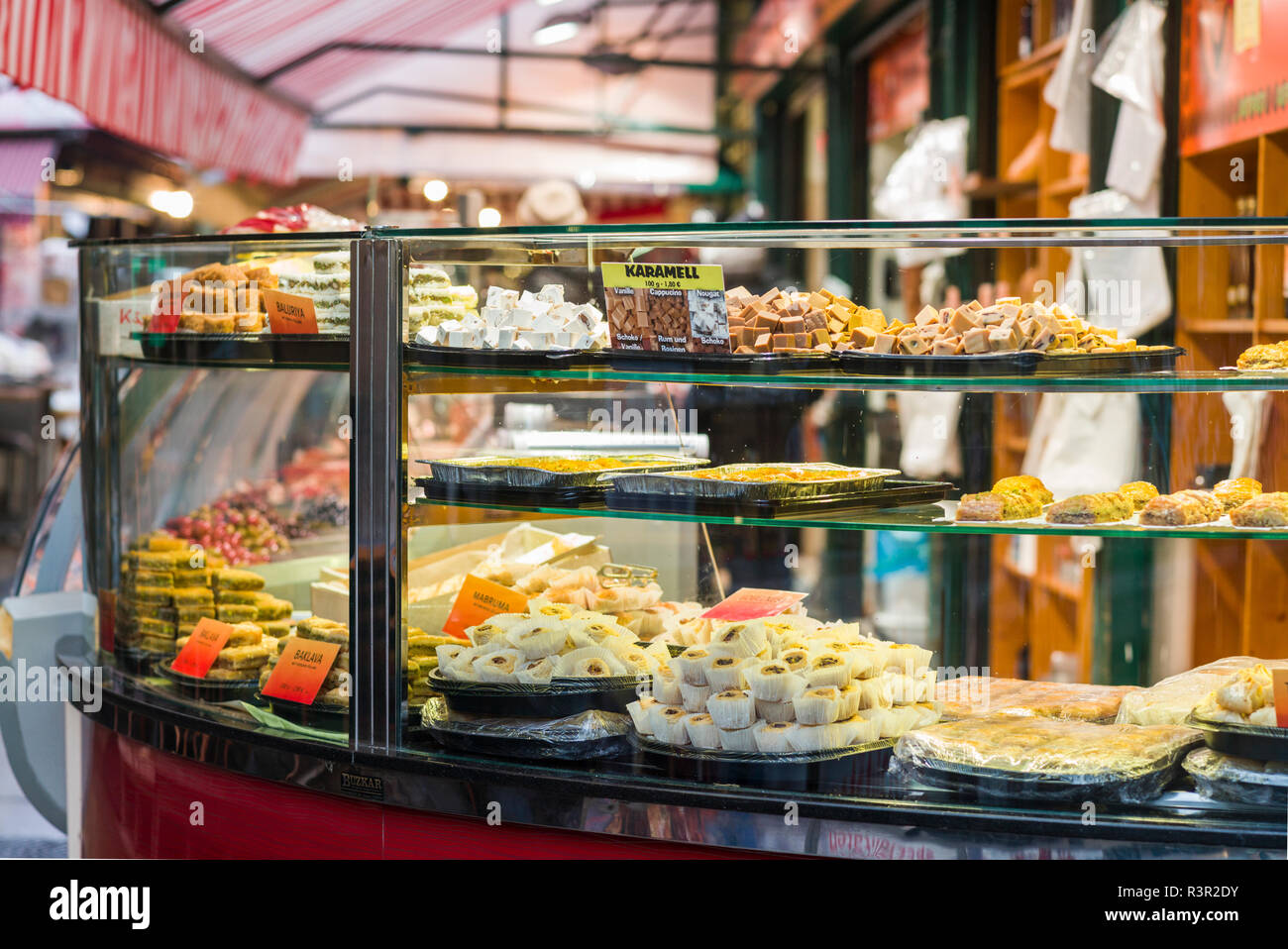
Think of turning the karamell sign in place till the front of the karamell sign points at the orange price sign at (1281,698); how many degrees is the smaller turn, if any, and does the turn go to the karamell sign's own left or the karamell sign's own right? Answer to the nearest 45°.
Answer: approximately 90° to the karamell sign's own left

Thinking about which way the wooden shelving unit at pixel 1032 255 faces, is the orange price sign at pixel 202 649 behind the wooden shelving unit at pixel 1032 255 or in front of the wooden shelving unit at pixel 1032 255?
in front

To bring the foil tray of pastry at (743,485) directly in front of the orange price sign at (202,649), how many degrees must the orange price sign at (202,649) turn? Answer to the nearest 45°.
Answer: approximately 90° to its left

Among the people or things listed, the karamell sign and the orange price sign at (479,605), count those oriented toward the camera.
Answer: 2

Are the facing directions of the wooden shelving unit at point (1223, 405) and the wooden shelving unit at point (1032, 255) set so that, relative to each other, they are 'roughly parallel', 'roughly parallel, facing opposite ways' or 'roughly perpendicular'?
roughly parallel

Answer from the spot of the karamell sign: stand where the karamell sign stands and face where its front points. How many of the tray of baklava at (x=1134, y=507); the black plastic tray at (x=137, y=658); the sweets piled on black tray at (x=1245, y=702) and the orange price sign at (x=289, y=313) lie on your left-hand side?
2

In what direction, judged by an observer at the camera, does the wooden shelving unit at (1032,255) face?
facing the viewer and to the left of the viewer

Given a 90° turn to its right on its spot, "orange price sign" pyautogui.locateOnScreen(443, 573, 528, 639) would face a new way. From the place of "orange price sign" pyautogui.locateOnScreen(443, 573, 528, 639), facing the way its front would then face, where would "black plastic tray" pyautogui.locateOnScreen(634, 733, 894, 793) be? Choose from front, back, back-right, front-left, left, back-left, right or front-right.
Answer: back-left

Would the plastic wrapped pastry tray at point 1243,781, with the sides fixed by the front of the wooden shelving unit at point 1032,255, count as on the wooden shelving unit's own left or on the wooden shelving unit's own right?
on the wooden shelving unit's own left

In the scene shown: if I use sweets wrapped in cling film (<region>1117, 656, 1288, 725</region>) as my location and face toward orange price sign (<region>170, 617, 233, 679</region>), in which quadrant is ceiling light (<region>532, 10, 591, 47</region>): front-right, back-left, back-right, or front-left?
front-right

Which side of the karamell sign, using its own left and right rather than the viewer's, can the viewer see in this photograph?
front

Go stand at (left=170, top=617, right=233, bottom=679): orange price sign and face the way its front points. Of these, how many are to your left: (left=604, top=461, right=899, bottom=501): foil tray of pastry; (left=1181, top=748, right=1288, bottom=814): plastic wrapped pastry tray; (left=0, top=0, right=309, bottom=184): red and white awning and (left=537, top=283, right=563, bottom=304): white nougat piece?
3

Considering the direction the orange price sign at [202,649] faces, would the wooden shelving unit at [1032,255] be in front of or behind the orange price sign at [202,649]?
behind
